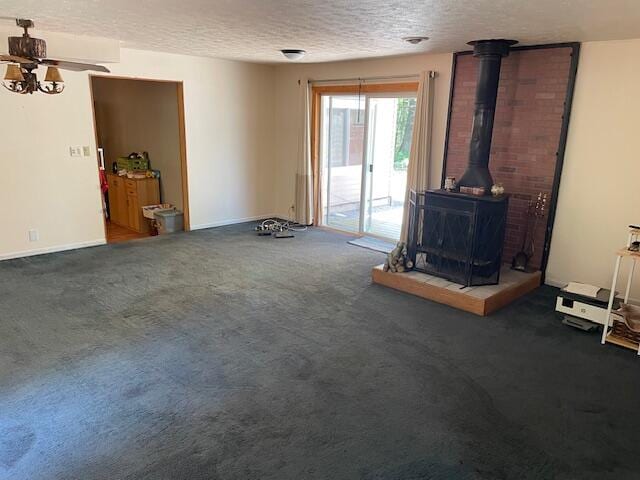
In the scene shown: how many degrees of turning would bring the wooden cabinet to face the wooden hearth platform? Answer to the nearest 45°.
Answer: approximately 90° to its left

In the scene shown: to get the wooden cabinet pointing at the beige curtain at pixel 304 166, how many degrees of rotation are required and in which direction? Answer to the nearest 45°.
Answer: approximately 90° to its left

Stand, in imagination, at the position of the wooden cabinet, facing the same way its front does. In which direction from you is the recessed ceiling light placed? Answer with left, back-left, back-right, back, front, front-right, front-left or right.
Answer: left

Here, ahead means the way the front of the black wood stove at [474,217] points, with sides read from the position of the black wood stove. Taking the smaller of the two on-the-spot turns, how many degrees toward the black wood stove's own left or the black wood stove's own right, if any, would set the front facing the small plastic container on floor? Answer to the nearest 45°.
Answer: approximately 45° to the black wood stove's own right

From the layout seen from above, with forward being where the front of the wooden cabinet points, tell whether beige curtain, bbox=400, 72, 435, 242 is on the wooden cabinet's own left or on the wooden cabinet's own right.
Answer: on the wooden cabinet's own left

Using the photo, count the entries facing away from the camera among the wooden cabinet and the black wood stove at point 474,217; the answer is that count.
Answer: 0

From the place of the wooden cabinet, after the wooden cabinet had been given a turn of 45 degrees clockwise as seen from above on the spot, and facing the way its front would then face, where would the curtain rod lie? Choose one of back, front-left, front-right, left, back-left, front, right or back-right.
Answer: back-left

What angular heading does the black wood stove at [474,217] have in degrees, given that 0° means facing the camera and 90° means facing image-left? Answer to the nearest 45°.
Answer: approximately 45°

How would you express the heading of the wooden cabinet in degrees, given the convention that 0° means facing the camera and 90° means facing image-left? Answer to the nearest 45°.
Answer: approximately 45°
